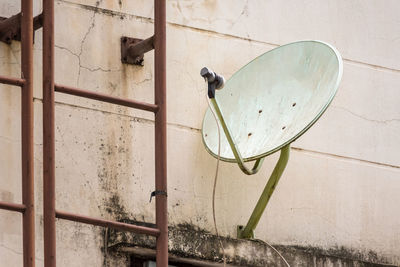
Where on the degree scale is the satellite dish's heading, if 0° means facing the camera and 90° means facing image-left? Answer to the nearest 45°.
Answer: approximately 45°

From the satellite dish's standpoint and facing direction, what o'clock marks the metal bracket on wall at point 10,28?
The metal bracket on wall is roughly at 1 o'clock from the satellite dish.

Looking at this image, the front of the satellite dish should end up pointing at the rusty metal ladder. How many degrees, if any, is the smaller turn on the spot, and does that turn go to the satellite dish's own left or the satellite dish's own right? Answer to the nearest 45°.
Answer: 0° — it already faces it

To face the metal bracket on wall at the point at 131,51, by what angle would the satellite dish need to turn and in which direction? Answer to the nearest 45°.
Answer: approximately 45° to its right
